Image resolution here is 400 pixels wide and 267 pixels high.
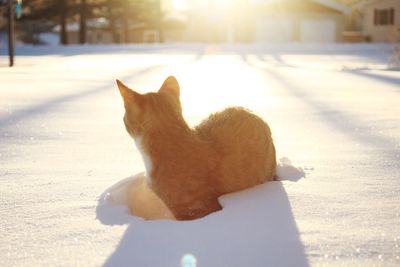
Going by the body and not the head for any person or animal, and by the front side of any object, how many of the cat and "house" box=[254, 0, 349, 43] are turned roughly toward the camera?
1

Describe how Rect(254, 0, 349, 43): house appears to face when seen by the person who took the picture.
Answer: facing the viewer

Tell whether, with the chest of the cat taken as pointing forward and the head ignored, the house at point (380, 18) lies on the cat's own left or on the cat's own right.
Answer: on the cat's own right

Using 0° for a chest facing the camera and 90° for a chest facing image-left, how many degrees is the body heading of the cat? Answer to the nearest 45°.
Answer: approximately 90°

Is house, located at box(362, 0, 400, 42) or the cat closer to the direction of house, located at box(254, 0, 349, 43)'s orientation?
the cat

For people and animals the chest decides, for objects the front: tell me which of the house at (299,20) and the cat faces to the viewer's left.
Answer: the cat

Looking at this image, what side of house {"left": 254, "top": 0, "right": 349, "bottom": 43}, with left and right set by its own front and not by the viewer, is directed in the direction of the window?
left

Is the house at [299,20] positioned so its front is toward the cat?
yes

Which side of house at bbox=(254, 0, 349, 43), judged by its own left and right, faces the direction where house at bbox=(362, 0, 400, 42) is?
left

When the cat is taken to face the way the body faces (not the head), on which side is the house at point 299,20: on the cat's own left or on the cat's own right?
on the cat's own right
